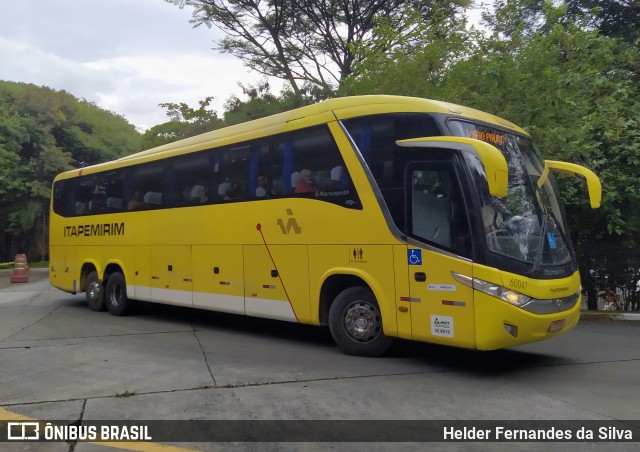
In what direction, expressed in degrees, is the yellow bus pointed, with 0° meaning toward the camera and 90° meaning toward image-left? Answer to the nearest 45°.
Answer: approximately 315°

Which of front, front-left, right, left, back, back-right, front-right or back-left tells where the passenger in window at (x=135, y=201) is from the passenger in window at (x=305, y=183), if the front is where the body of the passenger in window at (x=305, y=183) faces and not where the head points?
back

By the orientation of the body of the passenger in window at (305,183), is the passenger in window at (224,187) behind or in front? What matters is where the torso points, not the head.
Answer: behind

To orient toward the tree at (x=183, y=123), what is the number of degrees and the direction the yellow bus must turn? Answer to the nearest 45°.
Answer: approximately 135° to its left

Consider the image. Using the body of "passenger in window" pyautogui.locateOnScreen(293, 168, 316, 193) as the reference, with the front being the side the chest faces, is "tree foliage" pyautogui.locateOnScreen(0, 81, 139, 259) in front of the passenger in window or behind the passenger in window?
behind

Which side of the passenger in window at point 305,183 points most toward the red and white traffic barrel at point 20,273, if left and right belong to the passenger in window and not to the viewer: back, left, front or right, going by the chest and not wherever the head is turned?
back

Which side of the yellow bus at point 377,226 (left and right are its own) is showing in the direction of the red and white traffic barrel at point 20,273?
back

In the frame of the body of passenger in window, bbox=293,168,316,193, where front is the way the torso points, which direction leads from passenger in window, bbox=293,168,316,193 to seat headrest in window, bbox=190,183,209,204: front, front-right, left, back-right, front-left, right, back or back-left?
back

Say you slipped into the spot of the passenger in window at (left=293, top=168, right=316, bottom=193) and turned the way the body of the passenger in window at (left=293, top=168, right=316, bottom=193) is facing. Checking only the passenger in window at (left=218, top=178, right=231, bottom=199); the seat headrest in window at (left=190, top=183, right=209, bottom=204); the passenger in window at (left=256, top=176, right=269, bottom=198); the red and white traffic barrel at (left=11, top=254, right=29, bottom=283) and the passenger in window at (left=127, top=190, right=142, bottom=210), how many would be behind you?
5

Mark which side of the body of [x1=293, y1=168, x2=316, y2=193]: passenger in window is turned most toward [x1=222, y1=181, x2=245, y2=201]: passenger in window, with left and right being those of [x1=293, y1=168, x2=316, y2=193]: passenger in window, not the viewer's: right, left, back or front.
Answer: back

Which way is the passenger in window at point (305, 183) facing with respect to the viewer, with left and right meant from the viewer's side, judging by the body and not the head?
facing the viewer and to the right of the viewer
